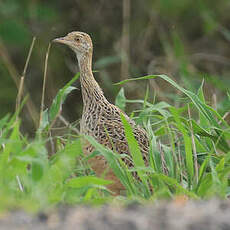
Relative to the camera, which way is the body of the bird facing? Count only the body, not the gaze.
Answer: to the viewer's left
